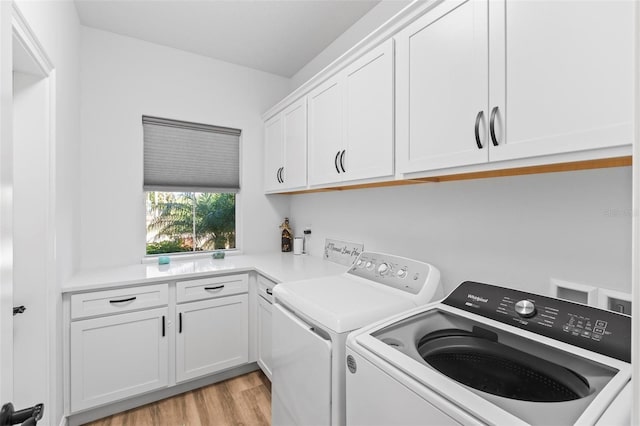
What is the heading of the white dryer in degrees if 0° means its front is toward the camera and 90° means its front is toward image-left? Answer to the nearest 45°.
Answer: approximately 45°

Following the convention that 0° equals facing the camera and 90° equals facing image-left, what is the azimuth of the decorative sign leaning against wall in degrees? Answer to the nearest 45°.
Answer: approximately 45°
